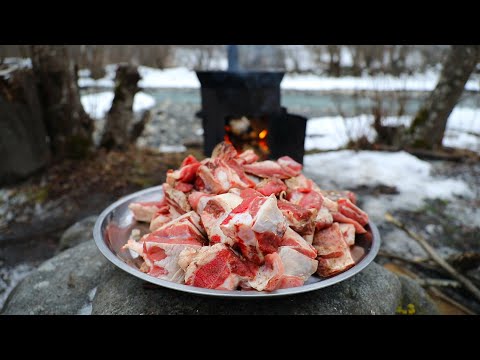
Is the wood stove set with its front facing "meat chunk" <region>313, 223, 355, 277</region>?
yes

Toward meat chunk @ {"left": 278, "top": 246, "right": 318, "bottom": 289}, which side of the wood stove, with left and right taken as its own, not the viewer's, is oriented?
front

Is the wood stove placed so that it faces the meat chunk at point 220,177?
yes

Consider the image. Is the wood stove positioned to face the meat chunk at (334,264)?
yes

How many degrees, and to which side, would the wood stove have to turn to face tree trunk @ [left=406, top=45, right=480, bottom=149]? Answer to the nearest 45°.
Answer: approximately 135° to its left

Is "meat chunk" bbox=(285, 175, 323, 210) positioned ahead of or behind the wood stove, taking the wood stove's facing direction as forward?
ahead

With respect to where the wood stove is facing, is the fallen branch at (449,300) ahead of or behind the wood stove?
ahead

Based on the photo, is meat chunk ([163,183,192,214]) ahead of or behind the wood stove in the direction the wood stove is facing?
ahead

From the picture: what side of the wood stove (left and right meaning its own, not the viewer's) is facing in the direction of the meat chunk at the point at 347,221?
front

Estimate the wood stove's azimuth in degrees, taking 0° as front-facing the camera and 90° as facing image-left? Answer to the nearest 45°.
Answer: approximately 0°
